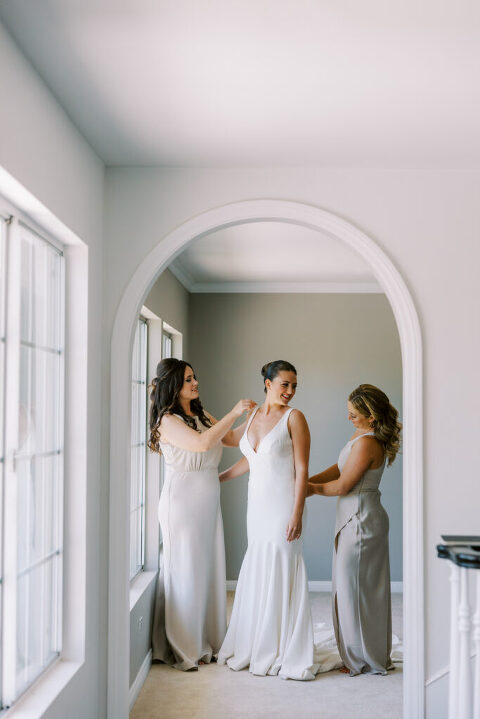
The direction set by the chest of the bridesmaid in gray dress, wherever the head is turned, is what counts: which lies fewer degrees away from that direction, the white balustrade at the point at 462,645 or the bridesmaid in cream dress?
the bridesmaid in cream dress

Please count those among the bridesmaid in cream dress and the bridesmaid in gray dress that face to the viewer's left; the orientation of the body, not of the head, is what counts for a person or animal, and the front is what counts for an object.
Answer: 1

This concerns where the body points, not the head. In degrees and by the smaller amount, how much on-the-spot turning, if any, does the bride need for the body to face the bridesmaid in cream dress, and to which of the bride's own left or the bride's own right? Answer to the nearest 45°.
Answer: approximately 45° to the bride's own right

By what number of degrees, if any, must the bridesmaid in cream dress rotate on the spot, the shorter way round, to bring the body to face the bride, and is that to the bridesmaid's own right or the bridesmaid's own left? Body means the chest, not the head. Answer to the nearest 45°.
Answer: approximately 45° to the bridesmaid's own left

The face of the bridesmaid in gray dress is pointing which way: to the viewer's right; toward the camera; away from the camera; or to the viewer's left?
to the viewer's left

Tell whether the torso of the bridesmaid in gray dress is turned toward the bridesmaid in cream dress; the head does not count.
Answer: yes

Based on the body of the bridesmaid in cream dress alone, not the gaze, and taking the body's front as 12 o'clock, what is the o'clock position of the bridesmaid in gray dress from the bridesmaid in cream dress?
The bridesmaid in gray dress is roughly at 11 o'clock from the bridesmaid in cream dress.

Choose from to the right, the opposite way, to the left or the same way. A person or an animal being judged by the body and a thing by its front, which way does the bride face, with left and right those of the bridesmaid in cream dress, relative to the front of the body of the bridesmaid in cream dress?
to the right

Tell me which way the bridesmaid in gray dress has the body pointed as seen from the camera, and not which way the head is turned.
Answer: to the viewer's left

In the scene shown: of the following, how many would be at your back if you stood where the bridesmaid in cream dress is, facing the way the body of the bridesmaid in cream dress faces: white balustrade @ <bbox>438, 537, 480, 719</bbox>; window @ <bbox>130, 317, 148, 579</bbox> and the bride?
1

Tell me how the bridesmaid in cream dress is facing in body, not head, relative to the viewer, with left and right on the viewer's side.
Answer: facing the viewer and to the right of the viewer

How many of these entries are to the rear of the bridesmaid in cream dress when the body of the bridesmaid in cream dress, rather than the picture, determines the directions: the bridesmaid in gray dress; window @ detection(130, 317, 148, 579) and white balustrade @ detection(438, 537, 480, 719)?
1

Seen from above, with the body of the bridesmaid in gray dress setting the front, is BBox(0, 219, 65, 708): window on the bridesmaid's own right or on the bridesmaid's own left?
on the bridesmaid's own left

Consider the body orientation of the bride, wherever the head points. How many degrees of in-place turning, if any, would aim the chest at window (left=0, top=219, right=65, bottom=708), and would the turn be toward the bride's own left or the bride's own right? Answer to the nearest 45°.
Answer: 0° — they already face it

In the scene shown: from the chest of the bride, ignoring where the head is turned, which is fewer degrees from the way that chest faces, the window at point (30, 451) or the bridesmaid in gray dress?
the window

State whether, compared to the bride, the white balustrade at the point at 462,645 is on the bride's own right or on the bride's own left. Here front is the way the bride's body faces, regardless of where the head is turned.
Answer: on the bride's own left
